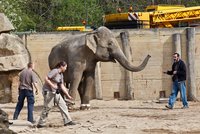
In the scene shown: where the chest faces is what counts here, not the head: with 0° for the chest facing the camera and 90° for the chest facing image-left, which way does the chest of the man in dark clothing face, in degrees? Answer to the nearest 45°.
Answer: approximately 45°

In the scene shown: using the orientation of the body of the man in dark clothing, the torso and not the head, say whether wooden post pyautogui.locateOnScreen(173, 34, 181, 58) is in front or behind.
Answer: behind
